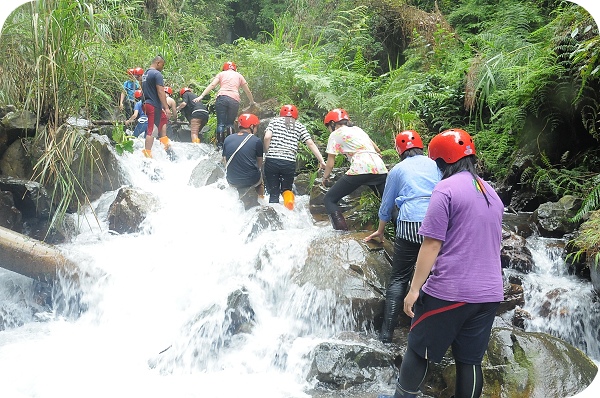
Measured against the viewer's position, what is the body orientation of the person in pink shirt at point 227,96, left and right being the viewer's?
facing away from the viewer

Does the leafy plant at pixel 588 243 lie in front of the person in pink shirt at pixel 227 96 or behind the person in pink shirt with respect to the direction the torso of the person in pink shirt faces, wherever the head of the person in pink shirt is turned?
behind

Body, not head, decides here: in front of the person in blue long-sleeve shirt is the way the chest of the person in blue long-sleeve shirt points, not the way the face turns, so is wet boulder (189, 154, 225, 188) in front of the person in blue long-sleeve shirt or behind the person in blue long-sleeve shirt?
in front

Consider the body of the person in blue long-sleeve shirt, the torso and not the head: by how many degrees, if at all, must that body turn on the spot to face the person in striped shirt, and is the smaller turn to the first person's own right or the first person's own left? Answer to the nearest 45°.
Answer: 0° — they already face them

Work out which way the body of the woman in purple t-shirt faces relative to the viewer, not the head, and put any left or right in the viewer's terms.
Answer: facing away from the viewer and to the left of the viewer

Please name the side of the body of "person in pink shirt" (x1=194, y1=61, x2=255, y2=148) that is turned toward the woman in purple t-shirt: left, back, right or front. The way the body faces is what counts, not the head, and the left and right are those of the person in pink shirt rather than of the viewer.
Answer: back

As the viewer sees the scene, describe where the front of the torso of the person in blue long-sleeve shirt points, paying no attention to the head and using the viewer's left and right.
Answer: facing away from the viewer and to the left of the viewer

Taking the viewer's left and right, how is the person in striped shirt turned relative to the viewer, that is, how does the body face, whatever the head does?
facing away from the viewer

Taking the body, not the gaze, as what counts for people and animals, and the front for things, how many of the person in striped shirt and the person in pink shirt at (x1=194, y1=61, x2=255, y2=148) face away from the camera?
2

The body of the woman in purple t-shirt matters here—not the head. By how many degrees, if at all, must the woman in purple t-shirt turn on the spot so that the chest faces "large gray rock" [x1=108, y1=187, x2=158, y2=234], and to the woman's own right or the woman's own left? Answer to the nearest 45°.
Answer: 0° — they already face it

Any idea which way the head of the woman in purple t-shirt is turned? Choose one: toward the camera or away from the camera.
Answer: away from the camera

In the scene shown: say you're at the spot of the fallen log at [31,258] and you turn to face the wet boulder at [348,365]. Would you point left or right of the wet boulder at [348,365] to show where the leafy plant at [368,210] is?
left

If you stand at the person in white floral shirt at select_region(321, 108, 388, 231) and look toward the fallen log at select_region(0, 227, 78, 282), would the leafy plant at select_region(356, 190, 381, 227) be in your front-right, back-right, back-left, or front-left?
back-right

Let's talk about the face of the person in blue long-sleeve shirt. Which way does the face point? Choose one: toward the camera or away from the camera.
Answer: away from the camera
